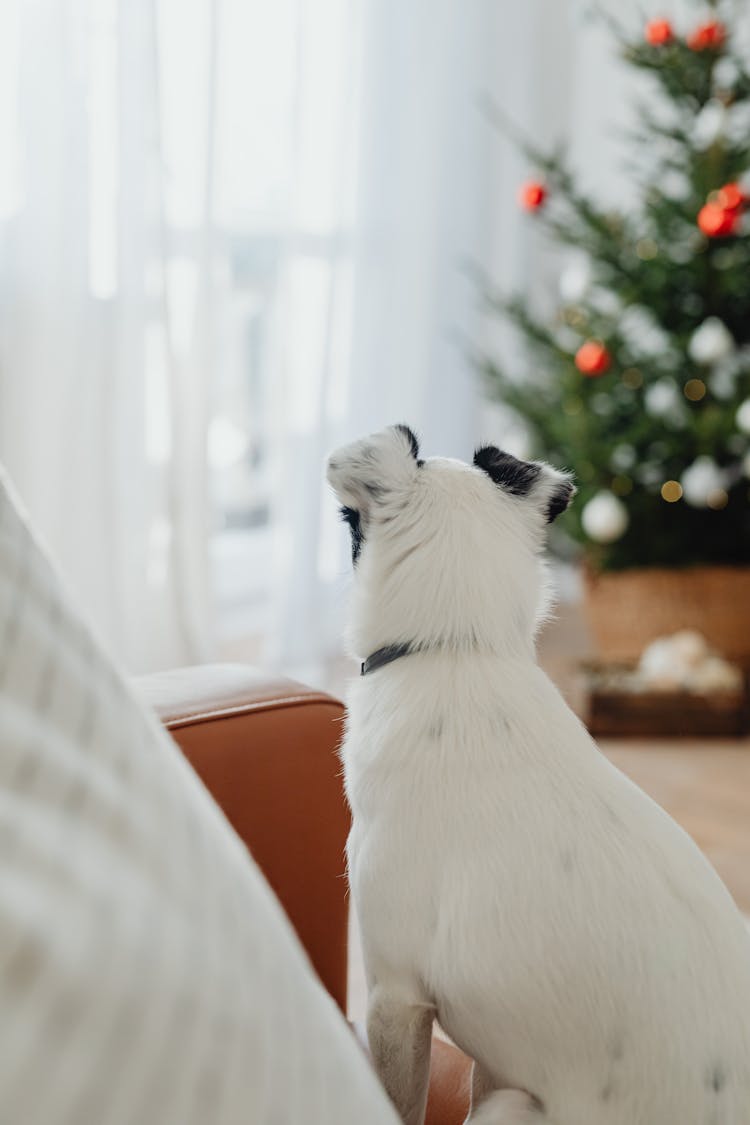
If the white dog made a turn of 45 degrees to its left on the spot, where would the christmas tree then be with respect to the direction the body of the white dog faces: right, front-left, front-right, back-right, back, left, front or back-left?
right

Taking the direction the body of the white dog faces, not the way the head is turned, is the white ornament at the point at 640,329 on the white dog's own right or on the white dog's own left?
on the white dog's own right

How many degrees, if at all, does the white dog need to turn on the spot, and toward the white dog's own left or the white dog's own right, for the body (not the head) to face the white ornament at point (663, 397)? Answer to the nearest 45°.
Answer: approximately 45° to the white dog's own right

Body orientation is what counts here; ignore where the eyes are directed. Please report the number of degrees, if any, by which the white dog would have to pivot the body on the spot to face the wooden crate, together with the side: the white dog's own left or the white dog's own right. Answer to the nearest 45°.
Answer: approximately 45° to the white dog's own right

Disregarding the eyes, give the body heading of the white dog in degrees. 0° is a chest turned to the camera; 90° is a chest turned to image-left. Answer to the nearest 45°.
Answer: approximately 135°

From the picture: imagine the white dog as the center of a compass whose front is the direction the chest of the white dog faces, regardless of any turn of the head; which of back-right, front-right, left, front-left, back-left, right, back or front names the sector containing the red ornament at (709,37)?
front-right

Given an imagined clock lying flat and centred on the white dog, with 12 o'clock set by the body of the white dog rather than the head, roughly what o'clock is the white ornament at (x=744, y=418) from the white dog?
The white ornament is roughly at 2 o'clock from the white dog.

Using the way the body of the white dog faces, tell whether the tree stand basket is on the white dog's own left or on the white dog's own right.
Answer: on the white dog's own right

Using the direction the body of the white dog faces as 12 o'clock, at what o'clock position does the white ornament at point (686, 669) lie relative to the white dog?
The white ornament is roughly at 2 o'clock from the white dog.
